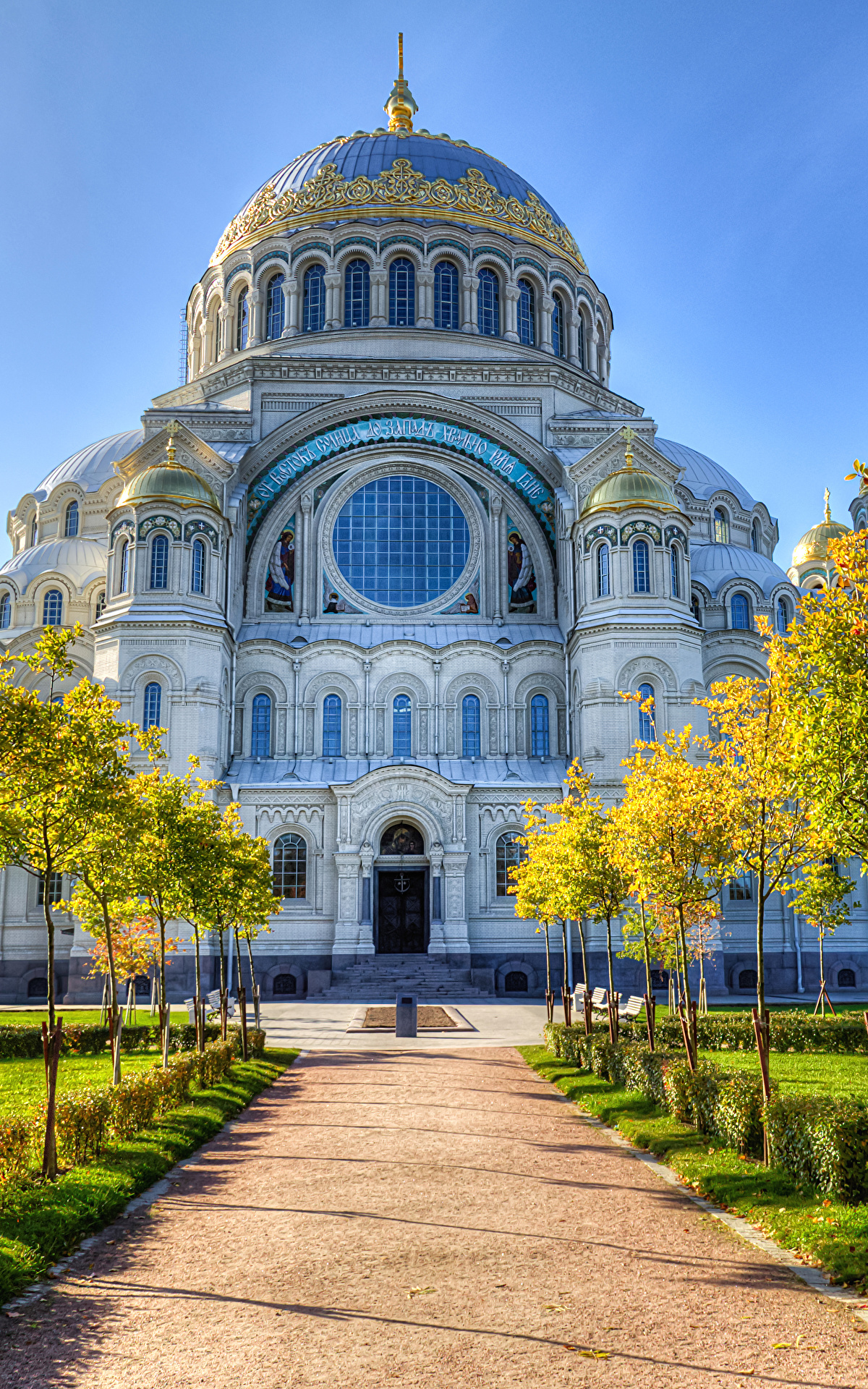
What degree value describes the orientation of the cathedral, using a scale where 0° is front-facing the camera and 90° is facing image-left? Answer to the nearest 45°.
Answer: approximately 0°

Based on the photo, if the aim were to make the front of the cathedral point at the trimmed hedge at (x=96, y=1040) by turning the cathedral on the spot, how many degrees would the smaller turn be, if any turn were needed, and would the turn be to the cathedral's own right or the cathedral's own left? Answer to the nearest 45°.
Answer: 0° — it already faces it

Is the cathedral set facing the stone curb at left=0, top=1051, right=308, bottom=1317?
yes

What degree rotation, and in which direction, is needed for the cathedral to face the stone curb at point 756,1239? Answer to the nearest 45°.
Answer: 0° — it already faces it

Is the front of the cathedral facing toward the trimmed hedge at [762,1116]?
yes
